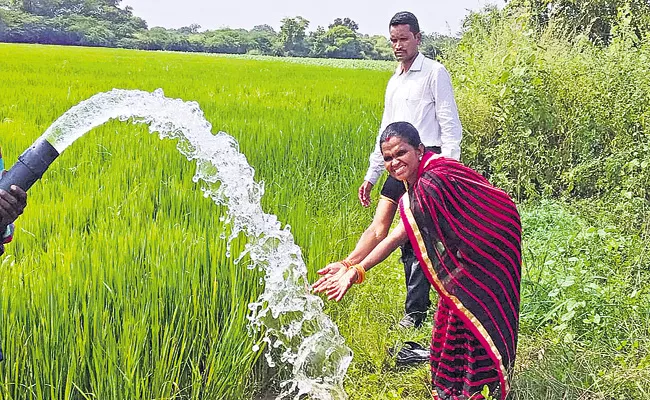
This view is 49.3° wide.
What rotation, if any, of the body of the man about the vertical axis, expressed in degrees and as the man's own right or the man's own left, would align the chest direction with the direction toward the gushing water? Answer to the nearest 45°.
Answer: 0° — they already face it

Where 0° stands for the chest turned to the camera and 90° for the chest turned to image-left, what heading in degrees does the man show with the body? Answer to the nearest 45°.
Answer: approximately 45°

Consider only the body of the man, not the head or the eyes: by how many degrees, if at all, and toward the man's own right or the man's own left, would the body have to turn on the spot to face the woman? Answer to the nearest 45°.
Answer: approximately 45° to the man's own left

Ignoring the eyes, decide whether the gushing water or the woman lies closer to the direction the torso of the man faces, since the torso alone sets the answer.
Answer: the gushing water
